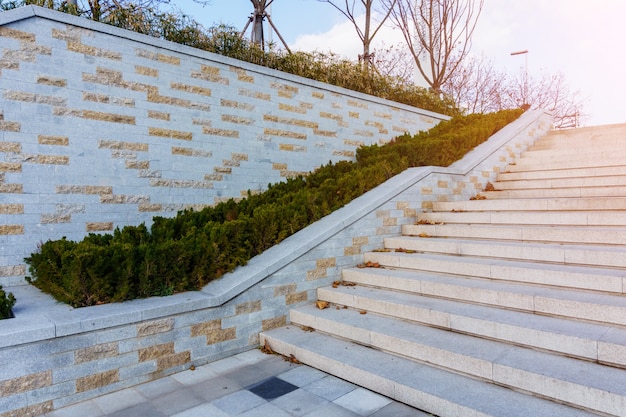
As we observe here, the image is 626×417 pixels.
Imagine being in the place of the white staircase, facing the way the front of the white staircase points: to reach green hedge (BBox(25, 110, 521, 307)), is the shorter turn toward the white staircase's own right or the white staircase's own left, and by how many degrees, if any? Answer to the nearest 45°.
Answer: approximately 45° to the white staircase's own right

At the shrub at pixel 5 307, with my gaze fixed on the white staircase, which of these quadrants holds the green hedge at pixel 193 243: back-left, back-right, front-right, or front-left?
front-left

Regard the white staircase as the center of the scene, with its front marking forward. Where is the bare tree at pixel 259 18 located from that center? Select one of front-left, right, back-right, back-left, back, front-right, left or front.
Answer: right

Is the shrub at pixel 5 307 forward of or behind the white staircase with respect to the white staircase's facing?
forward

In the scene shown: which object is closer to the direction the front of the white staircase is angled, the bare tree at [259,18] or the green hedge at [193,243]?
the green hedge

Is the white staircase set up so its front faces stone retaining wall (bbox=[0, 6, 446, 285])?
no

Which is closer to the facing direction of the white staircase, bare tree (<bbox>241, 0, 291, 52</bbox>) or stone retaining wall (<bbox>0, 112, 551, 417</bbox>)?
the stone retaining wall

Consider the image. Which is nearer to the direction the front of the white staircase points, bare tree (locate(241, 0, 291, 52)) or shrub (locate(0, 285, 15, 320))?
the shrub

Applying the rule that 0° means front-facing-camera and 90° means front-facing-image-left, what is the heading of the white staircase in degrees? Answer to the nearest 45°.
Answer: approximately 45°
